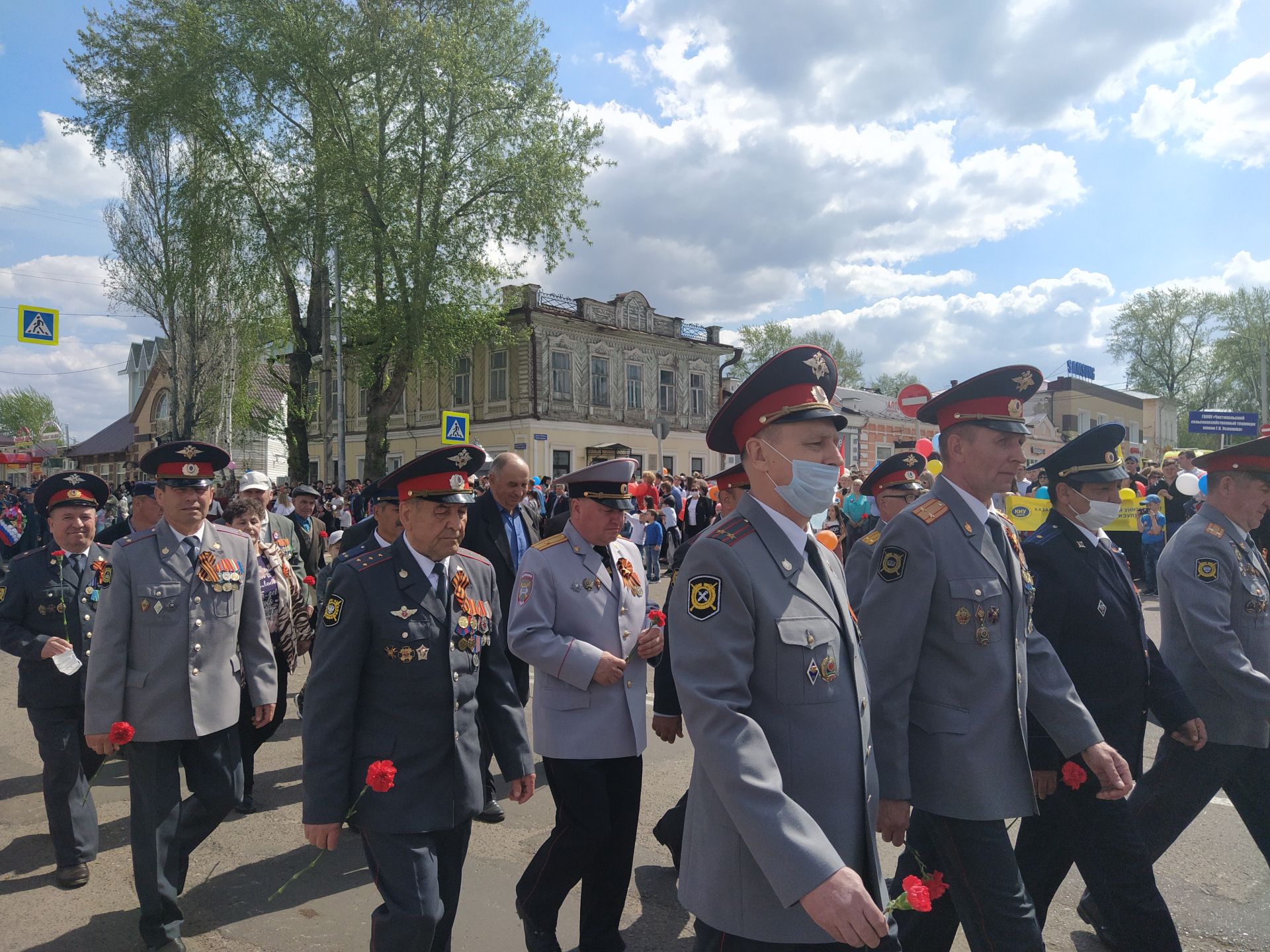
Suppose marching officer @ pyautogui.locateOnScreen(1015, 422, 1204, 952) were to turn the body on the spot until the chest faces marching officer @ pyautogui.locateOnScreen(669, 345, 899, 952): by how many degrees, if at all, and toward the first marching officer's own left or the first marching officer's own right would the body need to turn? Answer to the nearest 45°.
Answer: approximately 45° to the first marching officer's own right

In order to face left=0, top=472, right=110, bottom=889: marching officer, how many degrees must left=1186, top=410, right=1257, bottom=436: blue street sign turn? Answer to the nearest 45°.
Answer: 0° — it already faces them

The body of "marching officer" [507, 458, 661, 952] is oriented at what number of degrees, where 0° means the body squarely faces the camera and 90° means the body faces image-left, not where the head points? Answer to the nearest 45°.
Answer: approximately 315°

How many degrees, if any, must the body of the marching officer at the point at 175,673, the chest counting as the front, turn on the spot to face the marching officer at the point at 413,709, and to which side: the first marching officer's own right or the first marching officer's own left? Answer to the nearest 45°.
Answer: approximately 45° to the first marching officer's own left

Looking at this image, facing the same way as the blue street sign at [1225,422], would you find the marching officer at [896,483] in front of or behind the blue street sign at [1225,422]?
in front

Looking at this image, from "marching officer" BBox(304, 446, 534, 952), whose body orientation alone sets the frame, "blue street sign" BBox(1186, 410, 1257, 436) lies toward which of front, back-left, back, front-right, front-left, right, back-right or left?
left

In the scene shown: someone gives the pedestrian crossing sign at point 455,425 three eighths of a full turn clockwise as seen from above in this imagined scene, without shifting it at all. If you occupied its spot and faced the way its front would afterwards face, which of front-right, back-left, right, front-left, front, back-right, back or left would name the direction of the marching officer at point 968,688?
left

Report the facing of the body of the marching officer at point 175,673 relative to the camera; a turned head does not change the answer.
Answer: toward the camera

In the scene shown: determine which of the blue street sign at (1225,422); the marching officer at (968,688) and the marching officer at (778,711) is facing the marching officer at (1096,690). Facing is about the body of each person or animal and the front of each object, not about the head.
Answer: the blue street sign

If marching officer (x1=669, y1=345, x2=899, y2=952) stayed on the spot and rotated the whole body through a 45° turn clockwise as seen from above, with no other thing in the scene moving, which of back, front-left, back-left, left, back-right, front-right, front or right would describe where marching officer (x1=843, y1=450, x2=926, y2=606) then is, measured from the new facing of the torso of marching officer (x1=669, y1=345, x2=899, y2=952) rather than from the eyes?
back

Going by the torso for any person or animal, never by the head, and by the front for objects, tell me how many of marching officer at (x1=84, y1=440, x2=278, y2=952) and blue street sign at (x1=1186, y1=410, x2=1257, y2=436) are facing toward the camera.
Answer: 2

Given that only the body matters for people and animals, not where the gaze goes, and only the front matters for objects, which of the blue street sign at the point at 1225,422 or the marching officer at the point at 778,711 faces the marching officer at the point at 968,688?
the blue street sign

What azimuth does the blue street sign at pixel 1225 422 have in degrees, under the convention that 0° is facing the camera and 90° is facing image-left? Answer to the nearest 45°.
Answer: approximately 0°

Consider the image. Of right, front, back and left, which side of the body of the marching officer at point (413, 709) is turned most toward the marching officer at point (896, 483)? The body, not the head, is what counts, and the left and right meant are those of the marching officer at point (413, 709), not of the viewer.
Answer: left
